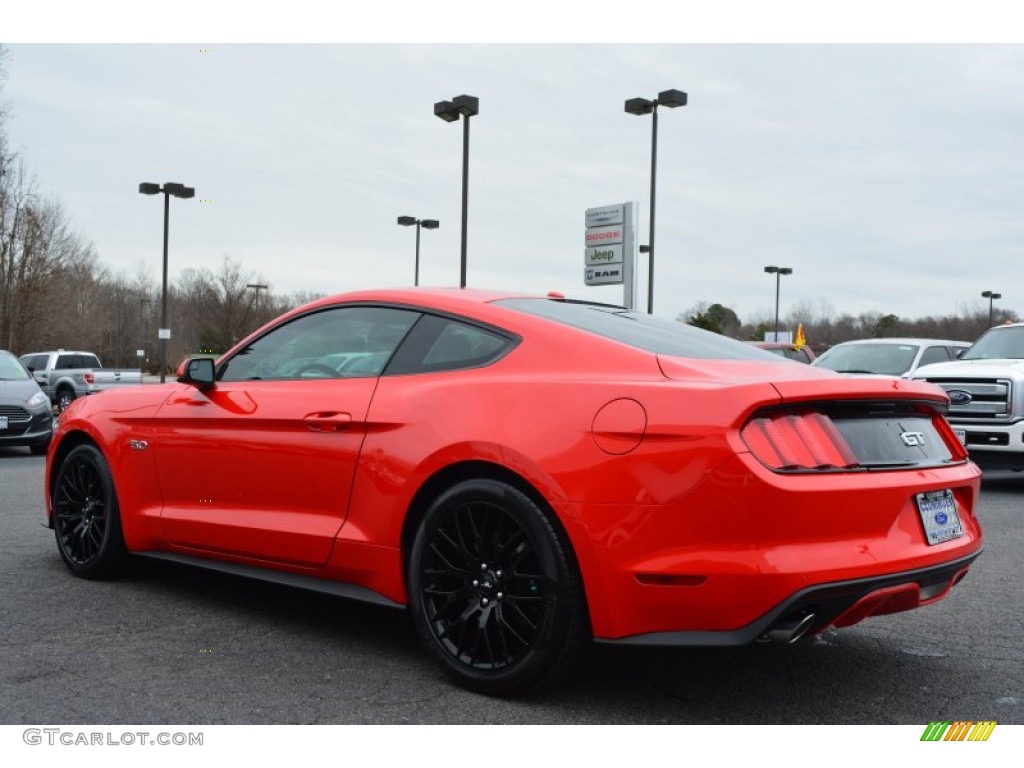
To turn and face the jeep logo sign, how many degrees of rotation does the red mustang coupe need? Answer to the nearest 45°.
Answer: approximately 45° to its right

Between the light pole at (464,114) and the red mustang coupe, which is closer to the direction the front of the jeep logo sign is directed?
the red mustang coupe

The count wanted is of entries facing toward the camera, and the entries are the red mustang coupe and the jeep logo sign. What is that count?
1

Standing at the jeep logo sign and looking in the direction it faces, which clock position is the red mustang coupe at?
The red mustang coupe is roughly at 12 o'clock from the jeep logo sign.

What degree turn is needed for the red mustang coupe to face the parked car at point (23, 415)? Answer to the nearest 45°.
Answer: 0° — it already faces it

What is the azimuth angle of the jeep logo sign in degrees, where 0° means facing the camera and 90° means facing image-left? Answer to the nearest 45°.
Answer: approximately 0°

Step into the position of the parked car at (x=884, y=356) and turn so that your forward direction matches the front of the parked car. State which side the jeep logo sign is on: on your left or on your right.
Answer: on your right

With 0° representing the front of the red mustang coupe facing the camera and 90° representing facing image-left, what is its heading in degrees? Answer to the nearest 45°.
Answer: approximately 135°

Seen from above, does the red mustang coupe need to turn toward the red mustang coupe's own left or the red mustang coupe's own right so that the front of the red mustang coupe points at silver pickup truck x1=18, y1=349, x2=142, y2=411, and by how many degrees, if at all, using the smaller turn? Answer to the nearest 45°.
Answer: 0° — it already faces it

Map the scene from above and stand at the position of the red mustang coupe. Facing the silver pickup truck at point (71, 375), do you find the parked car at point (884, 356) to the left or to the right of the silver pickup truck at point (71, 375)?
right

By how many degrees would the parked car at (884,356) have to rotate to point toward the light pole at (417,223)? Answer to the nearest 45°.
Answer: approximately 90° to its right

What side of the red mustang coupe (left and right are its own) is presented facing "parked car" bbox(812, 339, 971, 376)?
right

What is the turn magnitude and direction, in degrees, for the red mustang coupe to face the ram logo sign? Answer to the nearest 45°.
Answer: approximately 45° to its right

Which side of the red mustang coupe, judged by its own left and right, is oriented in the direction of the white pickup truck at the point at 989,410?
right
